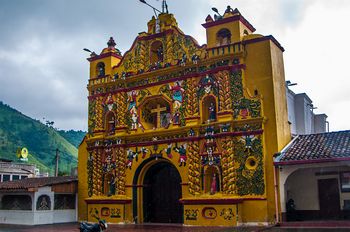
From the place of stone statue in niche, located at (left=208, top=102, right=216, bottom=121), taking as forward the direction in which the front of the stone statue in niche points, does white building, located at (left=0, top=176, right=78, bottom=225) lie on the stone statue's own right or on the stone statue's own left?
on the stone statue's own right

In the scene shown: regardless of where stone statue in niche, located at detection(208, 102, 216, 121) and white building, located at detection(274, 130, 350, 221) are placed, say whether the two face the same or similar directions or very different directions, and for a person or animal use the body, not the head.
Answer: same or similar directions

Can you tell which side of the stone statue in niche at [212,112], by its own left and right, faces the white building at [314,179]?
left

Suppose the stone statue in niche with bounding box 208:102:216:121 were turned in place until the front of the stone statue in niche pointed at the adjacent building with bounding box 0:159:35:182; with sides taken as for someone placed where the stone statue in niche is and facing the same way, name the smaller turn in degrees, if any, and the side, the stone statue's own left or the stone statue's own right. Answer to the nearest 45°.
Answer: approximately 135° to the stone statue's own right

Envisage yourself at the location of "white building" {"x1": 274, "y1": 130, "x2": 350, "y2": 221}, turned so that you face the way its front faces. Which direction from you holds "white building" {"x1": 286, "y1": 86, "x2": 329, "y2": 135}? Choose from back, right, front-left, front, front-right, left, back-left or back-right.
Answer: back

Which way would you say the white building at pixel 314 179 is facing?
toward the camera

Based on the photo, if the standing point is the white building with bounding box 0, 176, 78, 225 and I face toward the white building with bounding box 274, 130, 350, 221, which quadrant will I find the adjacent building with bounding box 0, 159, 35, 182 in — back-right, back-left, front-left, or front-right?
back-left

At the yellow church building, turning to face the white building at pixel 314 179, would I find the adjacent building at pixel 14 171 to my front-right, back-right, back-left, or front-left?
back-left

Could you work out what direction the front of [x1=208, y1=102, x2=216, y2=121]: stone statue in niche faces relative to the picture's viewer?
facing the viewer

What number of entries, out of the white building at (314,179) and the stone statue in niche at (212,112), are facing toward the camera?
2
